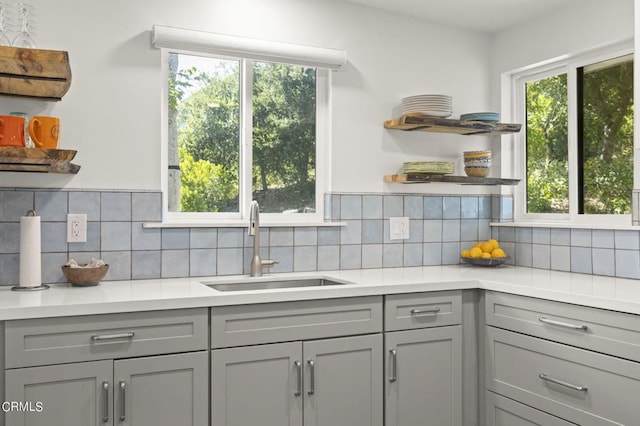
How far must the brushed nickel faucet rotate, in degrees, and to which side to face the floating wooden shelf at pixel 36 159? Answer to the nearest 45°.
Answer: approximately 45° to its right

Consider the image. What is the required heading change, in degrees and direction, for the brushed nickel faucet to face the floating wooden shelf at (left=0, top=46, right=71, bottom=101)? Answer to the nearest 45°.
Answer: approximately 45° to its right

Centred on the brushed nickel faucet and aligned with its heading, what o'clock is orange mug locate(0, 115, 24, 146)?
The orange mug is roughly at 2 o'clock from the brushed nickel faucet.

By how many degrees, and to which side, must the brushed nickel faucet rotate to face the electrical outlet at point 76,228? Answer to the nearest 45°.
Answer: approximately 90° to its right

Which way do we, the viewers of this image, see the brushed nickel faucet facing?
facing the viewer

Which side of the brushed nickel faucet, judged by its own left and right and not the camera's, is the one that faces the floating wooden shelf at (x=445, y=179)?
left

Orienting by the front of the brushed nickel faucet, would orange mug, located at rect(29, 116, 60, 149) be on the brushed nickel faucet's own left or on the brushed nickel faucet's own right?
on the brushed nickel faucet's own right

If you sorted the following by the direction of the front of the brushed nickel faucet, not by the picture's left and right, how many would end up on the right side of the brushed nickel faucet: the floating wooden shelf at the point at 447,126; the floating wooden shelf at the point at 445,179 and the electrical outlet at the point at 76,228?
1

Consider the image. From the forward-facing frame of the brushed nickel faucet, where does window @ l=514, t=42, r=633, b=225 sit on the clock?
The window is roughly at 9 o'clock from the brushed nickel faucet.

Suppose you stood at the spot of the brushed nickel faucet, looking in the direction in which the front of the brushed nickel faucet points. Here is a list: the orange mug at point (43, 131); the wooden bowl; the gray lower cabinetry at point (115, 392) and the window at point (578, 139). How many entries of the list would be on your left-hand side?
1
